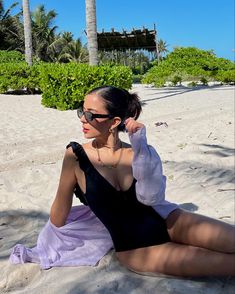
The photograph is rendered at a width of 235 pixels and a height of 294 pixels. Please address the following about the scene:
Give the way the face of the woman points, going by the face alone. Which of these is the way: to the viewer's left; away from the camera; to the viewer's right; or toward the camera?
to the viewer's left

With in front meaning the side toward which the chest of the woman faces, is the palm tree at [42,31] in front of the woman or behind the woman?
behind

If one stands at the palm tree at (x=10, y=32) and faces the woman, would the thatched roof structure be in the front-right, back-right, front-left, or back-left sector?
front-left

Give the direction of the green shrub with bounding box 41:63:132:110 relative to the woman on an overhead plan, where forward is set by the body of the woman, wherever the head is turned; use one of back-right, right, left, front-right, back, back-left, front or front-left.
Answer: back

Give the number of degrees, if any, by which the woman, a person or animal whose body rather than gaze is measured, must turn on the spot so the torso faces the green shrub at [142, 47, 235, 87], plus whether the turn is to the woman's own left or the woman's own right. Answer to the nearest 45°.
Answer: approximately 180°

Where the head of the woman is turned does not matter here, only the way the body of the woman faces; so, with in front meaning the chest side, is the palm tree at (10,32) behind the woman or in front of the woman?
behind

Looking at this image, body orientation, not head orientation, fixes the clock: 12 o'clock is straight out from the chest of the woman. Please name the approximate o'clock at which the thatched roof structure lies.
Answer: The thatched roof structure is roughly at 6 o'clock from the woman.

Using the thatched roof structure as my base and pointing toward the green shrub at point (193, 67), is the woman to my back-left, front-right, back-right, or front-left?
front-right

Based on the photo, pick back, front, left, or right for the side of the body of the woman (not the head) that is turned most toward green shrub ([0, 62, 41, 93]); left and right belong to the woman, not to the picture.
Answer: back

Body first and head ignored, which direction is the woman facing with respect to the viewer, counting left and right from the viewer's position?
facing the viewer
